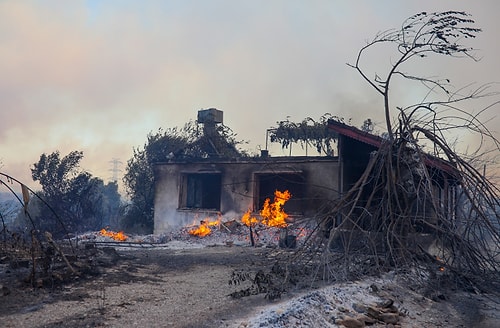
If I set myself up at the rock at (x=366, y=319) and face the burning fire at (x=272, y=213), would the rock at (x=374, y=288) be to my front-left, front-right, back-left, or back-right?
front-right

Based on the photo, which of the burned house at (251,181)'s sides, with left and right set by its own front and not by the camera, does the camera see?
front

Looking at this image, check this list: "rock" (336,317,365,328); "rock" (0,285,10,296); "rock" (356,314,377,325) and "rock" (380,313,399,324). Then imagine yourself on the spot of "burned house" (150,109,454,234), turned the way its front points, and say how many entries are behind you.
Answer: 0

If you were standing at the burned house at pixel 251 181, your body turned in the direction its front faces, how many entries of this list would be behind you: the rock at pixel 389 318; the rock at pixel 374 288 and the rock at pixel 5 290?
0

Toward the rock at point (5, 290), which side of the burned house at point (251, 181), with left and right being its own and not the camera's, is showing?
front

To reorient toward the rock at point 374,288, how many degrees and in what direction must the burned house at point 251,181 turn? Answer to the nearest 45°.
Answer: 0° — it already faces it

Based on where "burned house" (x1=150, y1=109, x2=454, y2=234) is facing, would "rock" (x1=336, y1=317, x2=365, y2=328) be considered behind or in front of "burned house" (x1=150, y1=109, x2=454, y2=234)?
in front
